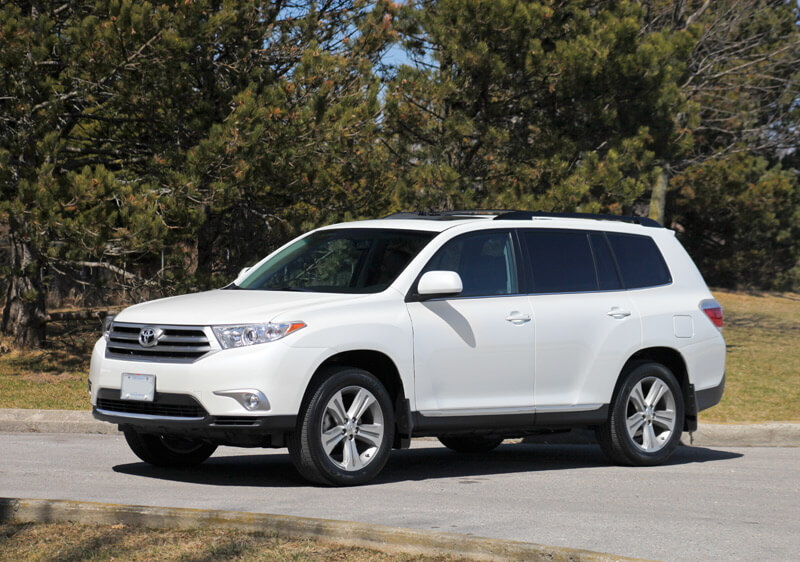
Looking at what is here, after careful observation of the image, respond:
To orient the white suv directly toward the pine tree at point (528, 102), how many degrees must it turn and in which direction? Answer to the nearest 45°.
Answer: approximately 135° to its right

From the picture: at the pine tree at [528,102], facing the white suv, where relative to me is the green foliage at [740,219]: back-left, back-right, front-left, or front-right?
back-left

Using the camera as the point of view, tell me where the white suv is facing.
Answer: facing the viewer and to the left of the viewer

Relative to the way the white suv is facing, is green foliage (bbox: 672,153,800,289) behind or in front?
behind
